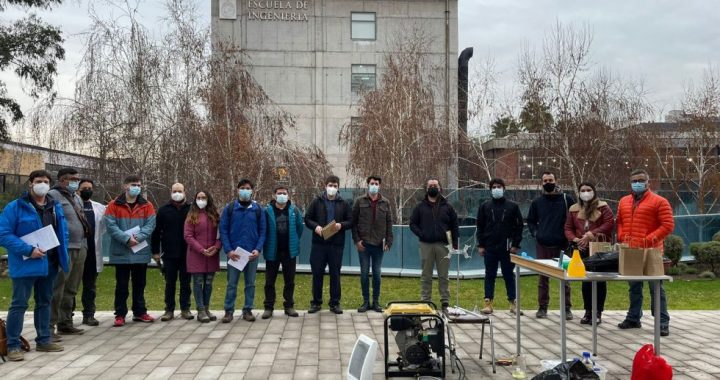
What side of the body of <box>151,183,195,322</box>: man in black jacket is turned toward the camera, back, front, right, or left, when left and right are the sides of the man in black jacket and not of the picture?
front

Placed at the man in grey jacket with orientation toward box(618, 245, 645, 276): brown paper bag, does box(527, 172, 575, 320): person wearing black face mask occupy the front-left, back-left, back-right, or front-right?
front-left

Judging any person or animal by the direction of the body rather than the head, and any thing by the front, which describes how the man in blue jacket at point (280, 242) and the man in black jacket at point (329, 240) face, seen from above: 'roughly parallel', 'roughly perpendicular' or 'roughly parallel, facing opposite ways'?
roughly parallel

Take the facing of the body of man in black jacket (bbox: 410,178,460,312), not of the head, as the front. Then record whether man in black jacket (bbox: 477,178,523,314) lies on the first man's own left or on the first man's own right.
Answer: on the first man's own left

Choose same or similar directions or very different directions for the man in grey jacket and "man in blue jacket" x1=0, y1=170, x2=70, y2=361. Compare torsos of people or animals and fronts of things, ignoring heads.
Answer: same or similar directions

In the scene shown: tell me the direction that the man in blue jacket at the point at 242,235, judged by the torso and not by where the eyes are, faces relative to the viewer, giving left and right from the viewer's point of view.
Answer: facing the viewer

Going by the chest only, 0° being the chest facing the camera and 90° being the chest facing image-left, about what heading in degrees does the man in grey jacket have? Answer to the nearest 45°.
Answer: approximately 315°

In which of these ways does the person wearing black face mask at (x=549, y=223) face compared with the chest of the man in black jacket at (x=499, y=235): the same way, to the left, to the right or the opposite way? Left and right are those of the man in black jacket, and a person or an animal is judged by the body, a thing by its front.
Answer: the same way

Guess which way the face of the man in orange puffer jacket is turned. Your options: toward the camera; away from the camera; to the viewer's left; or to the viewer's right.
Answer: toward the camera

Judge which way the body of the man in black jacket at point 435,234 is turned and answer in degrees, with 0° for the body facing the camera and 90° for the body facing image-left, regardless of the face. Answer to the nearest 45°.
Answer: approximately 0°

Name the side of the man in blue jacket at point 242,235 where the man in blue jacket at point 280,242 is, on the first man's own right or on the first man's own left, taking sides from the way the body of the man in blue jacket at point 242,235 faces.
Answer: on the first man's own left

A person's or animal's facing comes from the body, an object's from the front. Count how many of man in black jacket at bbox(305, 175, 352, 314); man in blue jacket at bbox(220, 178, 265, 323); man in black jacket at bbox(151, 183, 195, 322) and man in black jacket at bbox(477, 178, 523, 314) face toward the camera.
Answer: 4

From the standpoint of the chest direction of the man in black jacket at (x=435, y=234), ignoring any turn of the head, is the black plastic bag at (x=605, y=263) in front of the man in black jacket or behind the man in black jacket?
in front

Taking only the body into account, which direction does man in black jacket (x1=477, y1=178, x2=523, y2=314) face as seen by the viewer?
toward the camera

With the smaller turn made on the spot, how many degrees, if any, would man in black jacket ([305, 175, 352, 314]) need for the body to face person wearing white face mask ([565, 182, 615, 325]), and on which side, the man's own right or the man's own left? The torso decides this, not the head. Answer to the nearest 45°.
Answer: approximately 90° to the man's own left

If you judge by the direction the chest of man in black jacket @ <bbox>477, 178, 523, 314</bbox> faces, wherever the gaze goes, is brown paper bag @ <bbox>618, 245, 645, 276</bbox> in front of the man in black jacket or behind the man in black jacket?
in front

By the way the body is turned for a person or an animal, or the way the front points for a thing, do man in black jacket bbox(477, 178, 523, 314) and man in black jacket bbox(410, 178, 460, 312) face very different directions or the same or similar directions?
same or similar directions

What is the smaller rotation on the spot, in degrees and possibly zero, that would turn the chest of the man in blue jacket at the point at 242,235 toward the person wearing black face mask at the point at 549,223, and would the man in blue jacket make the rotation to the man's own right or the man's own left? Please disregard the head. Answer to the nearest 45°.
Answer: approximately 90° to the man's own left

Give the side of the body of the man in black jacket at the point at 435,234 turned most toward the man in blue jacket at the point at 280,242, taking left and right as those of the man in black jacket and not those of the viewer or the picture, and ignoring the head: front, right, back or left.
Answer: right

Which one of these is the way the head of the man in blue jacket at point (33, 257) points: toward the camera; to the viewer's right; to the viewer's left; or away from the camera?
toward the camera

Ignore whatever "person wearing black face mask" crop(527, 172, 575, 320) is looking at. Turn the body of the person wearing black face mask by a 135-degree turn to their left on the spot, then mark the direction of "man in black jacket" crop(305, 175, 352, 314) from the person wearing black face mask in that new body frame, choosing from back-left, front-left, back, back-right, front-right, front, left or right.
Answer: back-left
